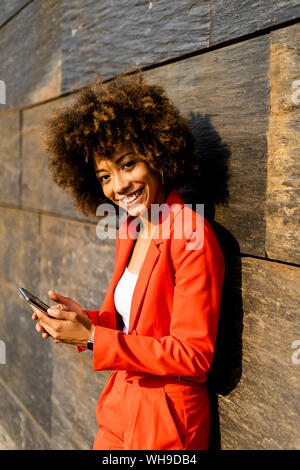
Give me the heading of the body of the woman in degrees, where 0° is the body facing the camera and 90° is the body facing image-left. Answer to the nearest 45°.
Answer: approximately 45°
